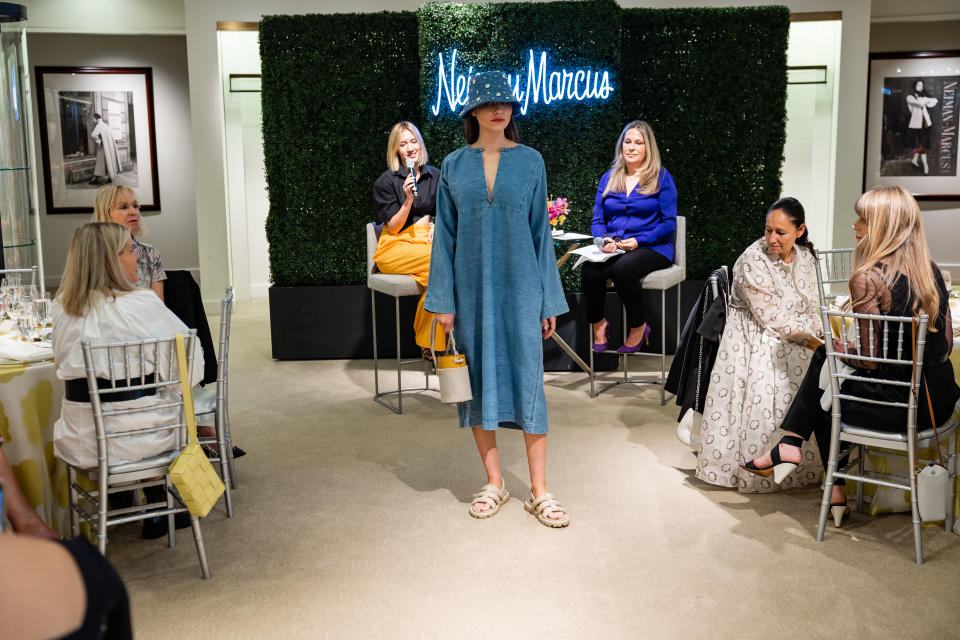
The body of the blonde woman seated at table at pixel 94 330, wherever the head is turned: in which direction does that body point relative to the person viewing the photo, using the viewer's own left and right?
facing away from the viewer and to the right of the viewer

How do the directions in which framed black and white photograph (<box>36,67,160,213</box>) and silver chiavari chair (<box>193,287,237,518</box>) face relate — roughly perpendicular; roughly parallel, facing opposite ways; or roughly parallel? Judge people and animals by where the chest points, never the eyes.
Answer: roughly perpendicular

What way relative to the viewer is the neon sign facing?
toward the camera

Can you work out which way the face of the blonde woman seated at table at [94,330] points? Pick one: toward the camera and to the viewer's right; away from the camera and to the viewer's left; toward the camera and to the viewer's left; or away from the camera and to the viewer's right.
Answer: away from the camera and to the viewer's right

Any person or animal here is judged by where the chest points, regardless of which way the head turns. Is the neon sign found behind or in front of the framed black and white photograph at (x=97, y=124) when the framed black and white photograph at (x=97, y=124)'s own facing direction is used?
in front

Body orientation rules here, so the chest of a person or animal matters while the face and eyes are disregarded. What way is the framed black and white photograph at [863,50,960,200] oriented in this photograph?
toward the camera

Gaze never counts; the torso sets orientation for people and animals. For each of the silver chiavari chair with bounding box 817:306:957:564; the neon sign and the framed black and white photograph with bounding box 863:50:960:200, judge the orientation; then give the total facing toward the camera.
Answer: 2

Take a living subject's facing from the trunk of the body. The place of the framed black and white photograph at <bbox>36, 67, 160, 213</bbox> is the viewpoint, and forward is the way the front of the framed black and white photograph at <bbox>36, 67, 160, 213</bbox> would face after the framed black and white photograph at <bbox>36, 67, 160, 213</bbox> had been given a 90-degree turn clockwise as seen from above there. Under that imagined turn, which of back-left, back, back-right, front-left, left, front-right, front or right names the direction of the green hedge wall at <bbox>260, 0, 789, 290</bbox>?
back-left

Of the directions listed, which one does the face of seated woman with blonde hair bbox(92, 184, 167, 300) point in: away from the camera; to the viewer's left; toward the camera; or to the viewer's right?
to the viewer's right

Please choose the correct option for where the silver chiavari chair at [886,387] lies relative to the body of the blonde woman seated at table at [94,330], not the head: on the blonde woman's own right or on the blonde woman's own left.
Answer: on the blonde woman's own right
